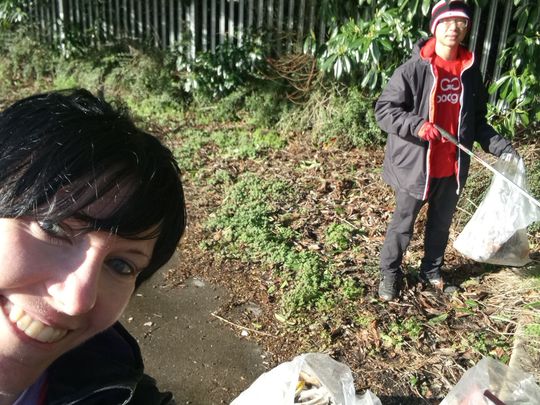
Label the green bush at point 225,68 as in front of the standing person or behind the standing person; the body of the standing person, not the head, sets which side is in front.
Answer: behind

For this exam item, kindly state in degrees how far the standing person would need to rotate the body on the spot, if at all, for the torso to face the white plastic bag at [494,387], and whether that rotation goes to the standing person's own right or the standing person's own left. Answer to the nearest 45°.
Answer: approximately 45° to the standing person's own right

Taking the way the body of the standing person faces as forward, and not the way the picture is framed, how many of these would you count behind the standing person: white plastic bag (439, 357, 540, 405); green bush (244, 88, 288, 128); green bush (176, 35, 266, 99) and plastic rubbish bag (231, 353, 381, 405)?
2

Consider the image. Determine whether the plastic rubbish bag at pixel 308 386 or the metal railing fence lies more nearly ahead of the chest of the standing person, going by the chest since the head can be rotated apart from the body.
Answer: the plastic rubbish bag

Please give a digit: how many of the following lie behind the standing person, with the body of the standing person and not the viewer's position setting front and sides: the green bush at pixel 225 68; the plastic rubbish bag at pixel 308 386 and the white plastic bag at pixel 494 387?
1

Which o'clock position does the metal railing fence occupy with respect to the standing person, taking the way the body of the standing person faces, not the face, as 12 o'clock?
The metal railing fence is roughly at 6 o'clock from the standing person.

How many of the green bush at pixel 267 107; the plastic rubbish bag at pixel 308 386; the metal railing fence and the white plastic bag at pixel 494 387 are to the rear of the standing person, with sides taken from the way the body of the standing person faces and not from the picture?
2

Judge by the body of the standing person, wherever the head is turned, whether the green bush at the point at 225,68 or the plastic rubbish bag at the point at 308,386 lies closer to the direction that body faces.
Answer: the plastic rubbish bag

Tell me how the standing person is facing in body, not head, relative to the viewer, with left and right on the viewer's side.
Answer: facing the viewer and to the right of the viewer

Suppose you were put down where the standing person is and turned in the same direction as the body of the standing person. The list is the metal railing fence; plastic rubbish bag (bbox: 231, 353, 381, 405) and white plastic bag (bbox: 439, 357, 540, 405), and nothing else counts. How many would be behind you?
1
